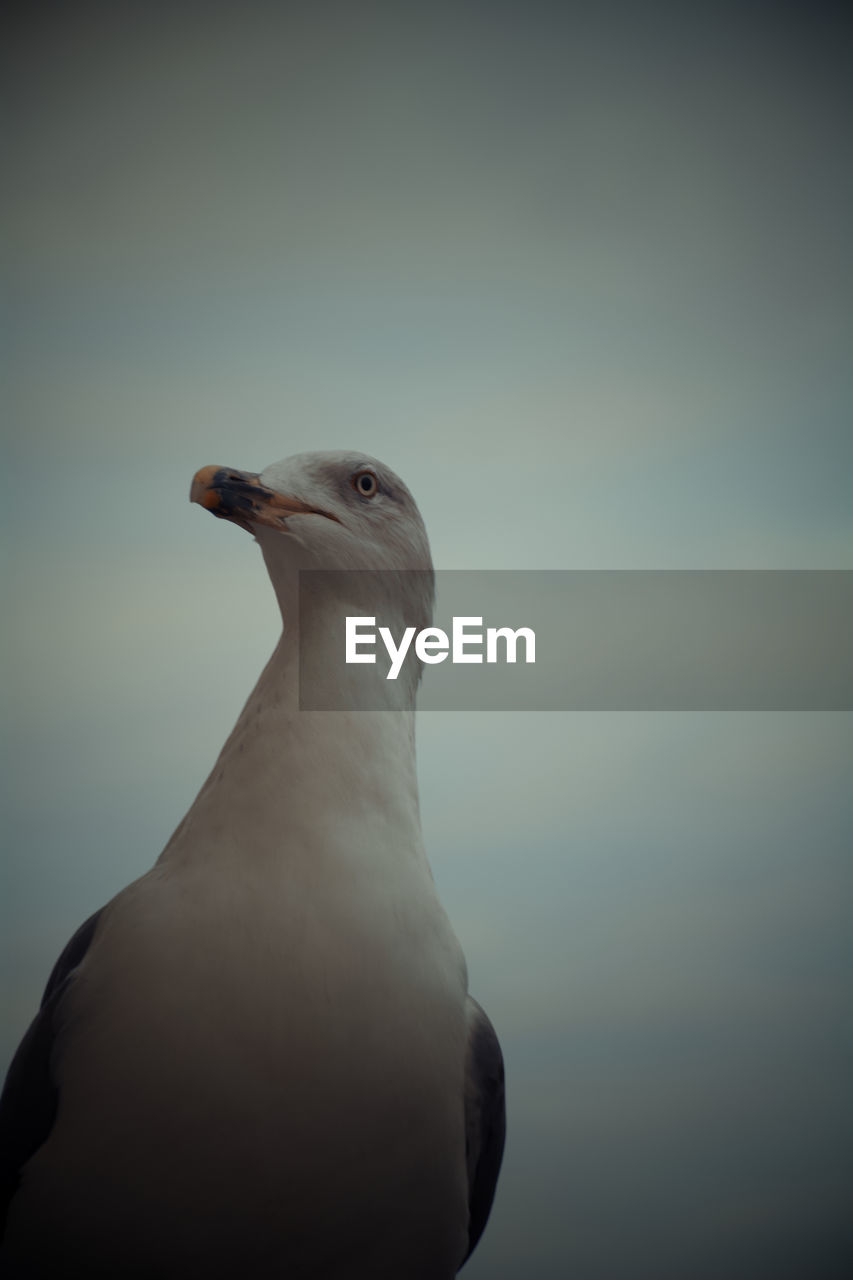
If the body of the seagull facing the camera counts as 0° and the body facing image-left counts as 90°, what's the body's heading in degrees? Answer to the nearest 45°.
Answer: approximately 0°
